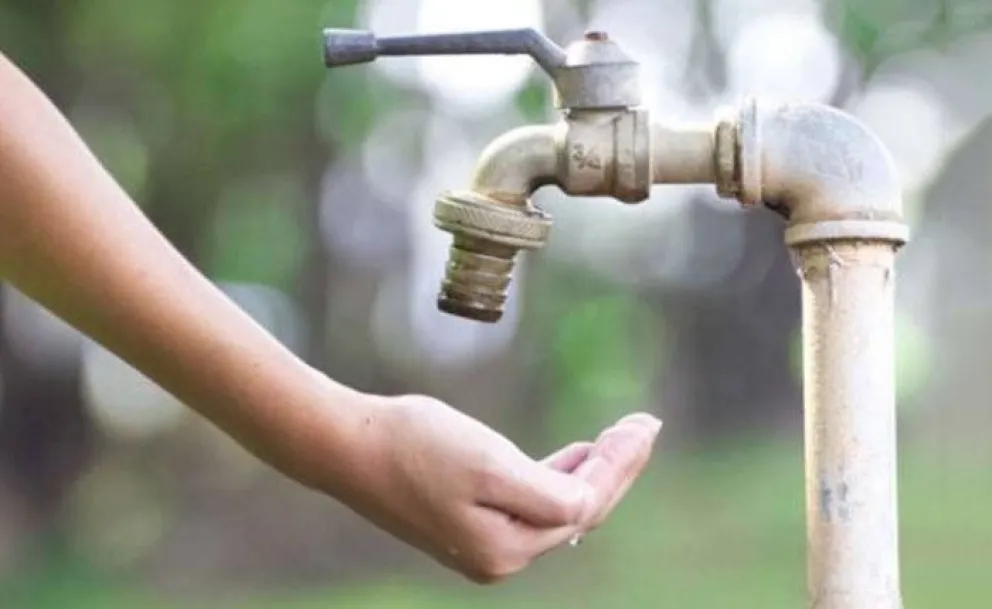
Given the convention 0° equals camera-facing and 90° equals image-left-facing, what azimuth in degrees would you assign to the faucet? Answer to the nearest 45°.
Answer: approximately 90°
